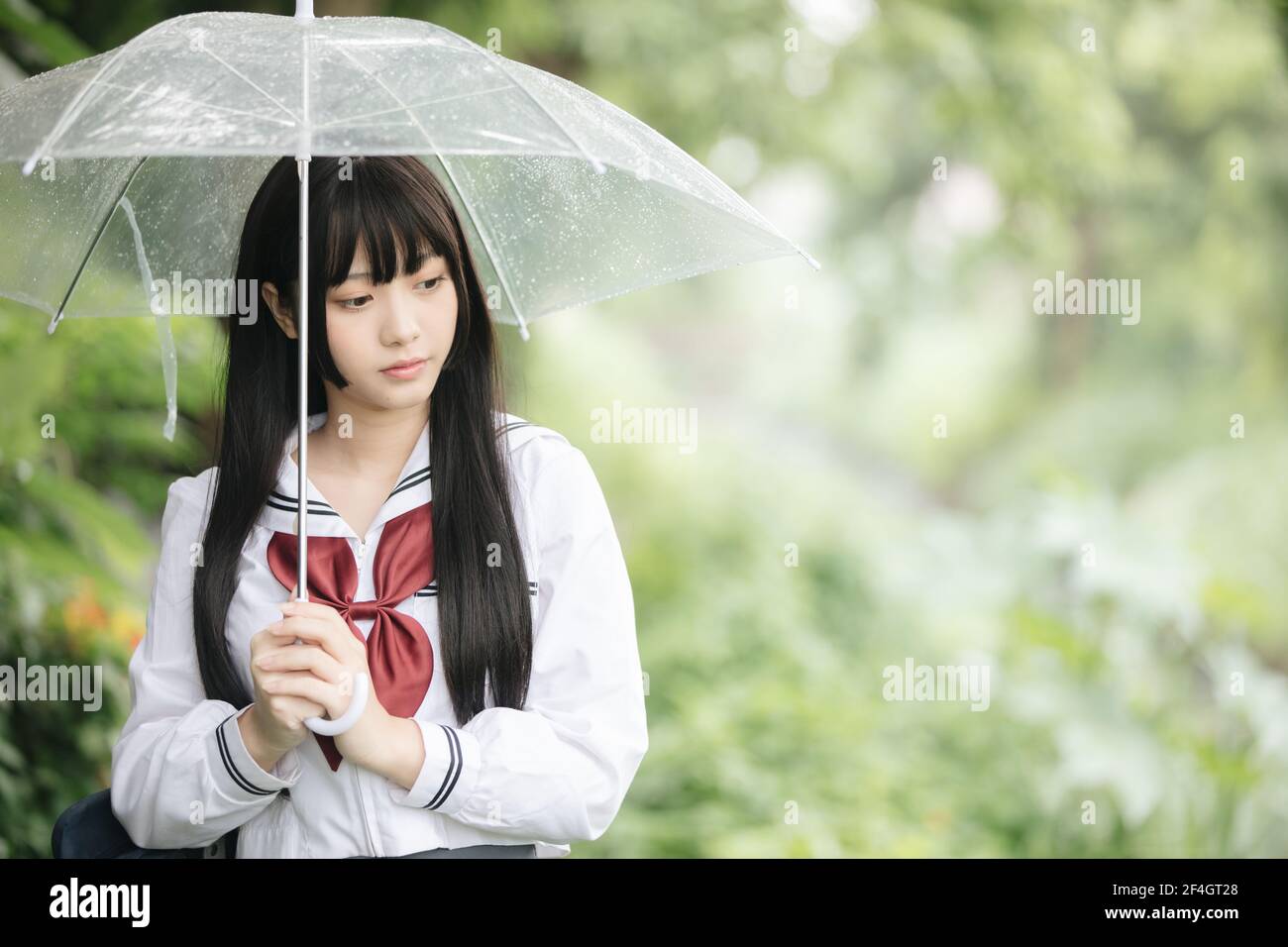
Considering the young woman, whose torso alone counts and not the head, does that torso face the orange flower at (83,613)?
no

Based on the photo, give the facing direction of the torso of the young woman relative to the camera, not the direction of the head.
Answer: toward the camera
